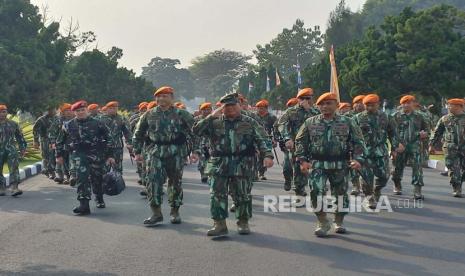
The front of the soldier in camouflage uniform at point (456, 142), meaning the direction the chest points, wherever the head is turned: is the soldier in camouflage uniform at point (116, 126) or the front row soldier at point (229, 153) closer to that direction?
the front row soldier

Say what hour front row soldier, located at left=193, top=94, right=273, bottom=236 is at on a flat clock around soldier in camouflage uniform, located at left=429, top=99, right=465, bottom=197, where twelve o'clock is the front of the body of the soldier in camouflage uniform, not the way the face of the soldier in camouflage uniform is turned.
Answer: The front row soldier is roughly at 1 o'clock from the soldier in camouflage uniform.

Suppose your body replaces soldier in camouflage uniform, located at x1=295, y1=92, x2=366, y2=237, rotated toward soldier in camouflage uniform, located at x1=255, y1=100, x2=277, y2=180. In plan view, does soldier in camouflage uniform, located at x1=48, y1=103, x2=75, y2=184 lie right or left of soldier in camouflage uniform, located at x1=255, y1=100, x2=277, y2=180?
left

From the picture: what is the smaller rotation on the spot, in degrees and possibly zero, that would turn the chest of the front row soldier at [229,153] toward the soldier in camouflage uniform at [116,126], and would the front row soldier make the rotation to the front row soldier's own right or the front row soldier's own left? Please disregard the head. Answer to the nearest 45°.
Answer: approximately 135° to the front row soldier's own right

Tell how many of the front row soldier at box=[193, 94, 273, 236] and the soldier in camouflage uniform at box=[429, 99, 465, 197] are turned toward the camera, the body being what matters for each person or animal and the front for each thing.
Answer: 2

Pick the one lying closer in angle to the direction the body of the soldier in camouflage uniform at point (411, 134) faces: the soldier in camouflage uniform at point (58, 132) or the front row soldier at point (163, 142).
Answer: the front row soldier
